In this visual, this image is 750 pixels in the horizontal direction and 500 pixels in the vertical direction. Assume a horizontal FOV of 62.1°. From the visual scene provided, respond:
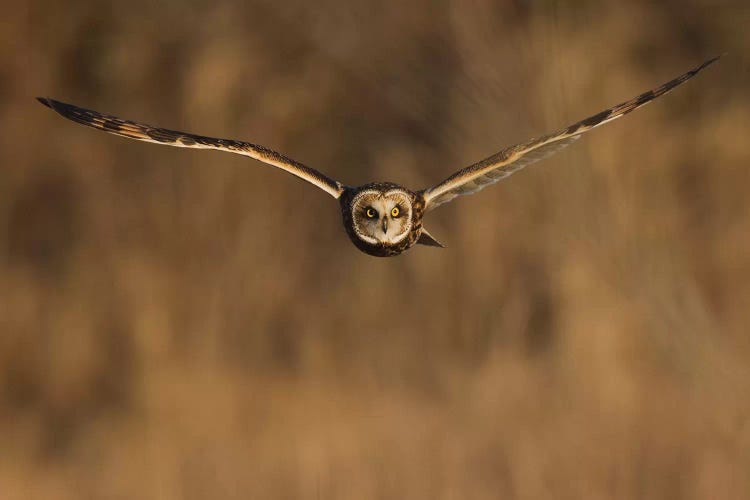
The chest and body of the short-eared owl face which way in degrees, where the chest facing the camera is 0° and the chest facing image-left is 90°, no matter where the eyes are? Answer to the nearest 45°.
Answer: approximately 0°
